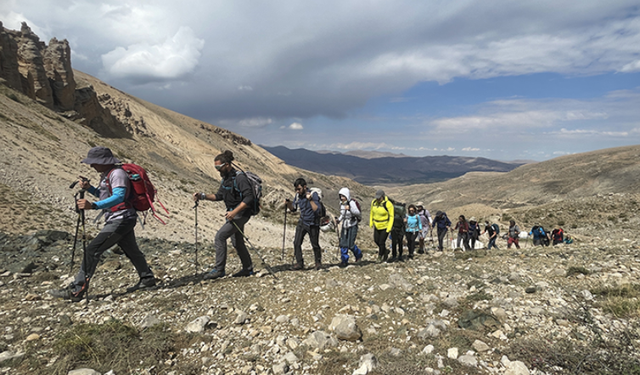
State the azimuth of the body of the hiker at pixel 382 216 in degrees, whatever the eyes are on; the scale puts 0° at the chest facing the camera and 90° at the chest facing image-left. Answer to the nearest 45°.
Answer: approximately 45°

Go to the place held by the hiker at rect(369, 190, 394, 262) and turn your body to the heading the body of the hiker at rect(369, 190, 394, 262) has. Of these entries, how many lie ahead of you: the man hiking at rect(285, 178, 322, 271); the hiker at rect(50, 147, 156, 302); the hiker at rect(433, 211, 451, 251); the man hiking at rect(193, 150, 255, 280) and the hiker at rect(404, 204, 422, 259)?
3

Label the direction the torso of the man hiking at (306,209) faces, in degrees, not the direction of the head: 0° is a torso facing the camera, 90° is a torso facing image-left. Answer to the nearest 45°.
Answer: approximately 45°

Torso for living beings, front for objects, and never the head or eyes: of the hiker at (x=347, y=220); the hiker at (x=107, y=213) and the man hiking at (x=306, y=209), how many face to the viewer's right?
0

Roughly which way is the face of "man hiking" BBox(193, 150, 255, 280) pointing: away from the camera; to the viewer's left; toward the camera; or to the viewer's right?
to the viewer's left

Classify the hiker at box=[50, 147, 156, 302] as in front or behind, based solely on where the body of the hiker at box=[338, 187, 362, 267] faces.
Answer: in front

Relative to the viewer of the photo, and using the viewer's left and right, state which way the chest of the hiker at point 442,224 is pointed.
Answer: facing the viewer and to the left of the viewer

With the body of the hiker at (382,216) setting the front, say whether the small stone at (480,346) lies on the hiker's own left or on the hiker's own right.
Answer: on the hiker's own left

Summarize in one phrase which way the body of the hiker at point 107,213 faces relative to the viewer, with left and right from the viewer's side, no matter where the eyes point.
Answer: facing to the left of the viewer

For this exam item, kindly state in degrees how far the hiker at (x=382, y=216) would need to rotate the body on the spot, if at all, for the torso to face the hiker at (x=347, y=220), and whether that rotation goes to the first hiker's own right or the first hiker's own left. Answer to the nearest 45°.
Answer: approximately 45° to the first hiker's own right

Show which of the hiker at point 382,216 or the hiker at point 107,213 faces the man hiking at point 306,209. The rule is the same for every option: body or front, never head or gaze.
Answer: the hiker at point 382,216

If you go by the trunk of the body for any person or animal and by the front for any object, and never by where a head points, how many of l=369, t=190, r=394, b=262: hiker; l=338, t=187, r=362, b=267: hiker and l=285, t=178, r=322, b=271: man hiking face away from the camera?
0
